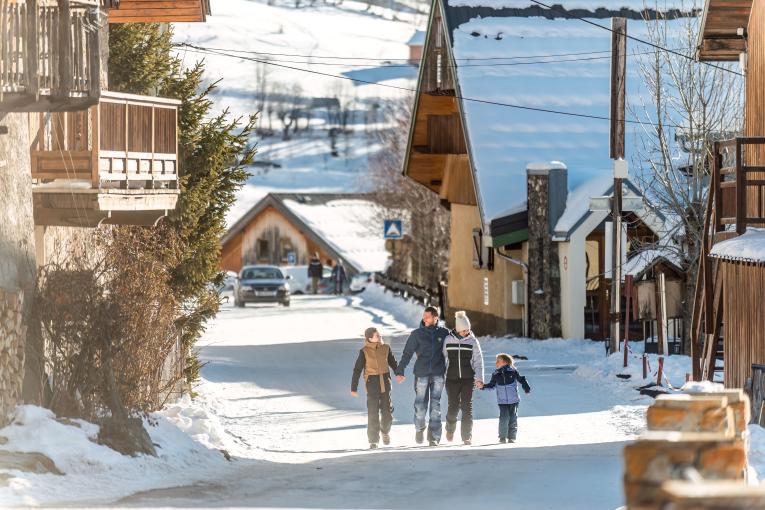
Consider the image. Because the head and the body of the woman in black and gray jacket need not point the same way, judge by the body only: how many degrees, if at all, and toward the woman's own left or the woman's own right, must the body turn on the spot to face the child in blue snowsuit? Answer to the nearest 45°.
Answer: approximately 90° to the woman's own left

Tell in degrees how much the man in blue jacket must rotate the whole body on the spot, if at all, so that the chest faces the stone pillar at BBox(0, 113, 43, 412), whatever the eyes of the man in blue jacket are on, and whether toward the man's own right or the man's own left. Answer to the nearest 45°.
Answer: approximately 45° to the man's own right

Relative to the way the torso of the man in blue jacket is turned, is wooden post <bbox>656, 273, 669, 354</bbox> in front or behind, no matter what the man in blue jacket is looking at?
behind

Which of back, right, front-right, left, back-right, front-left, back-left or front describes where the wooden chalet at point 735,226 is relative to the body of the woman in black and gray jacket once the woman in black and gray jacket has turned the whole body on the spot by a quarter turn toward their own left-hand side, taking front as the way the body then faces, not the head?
front-left

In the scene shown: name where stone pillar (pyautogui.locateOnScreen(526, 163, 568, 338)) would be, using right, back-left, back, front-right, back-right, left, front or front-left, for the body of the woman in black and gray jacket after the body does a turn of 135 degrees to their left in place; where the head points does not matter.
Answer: front-left

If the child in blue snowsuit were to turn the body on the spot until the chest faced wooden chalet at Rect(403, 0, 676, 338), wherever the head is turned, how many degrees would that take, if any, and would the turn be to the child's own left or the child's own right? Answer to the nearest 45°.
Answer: approximately 180°

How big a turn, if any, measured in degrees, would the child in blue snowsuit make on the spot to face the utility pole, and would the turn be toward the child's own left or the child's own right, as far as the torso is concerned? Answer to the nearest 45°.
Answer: approximately 180°

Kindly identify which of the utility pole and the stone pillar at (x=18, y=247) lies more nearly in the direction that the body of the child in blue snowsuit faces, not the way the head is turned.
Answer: the stone pillar

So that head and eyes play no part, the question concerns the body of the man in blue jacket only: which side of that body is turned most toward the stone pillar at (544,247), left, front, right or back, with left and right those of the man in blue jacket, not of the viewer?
back

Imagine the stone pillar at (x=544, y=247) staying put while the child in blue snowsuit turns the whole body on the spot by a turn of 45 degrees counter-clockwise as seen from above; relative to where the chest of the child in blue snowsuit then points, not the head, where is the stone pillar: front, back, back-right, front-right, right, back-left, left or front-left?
back-left
